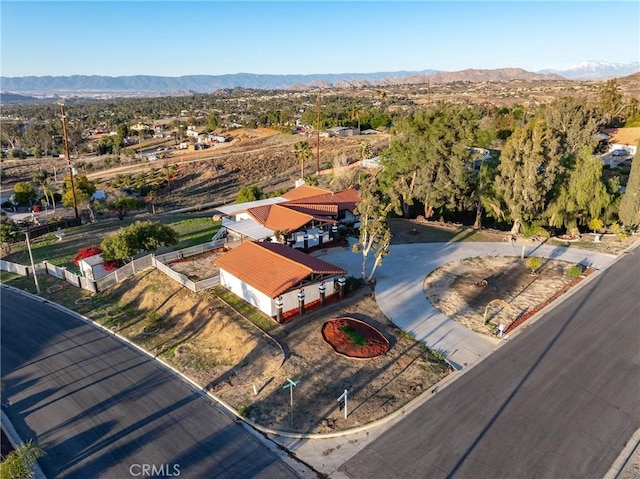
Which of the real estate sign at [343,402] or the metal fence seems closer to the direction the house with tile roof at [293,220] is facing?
the real estate sign

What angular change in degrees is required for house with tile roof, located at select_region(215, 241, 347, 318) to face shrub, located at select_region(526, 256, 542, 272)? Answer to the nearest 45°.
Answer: approximately 45° to its left

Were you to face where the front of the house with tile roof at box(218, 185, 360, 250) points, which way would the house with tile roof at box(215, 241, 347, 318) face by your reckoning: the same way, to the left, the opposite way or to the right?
the same way

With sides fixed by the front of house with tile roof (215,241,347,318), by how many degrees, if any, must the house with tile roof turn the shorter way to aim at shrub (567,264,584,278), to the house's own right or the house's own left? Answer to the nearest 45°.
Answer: approximately 45° to the house's own left

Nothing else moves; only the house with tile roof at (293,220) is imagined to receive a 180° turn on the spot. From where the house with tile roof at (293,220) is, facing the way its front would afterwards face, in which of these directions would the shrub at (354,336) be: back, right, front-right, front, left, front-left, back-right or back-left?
back-left

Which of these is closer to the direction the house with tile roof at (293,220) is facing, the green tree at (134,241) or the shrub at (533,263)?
the shrub

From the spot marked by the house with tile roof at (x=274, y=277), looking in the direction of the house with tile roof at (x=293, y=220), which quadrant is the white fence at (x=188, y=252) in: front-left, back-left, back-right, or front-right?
front-left

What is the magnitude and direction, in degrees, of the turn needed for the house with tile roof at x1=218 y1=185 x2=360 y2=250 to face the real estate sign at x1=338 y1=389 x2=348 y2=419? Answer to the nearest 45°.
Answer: approximately 45° to its right

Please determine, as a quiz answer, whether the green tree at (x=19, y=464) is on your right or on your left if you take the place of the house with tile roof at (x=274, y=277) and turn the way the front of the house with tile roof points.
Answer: on your right

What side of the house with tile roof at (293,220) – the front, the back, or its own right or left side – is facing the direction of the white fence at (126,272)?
right

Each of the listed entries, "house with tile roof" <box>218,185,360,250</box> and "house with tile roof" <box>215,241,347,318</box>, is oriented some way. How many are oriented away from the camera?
0

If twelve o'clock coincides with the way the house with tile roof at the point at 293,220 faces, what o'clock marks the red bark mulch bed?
The red bark mulch bed is roughly at 1 o'clock from the house with tile roof.
